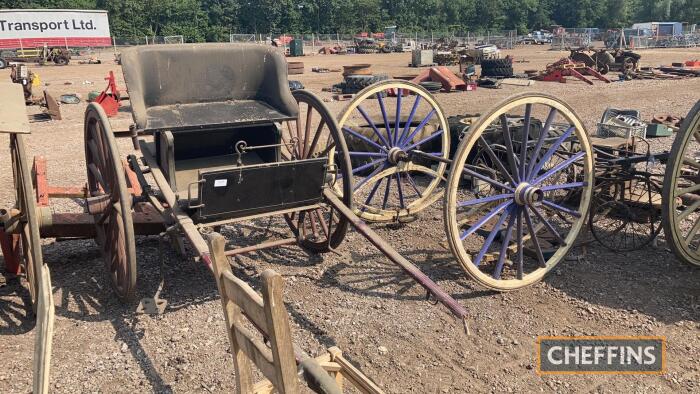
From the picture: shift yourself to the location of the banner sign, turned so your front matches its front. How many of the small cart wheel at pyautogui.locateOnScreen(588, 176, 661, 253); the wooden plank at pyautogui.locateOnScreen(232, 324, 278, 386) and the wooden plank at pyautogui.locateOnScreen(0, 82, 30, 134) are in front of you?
3

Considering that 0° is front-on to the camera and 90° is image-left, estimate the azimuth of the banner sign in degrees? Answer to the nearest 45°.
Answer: approximately 0°

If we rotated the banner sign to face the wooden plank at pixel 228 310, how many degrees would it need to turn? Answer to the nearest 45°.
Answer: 0° — it already faces it

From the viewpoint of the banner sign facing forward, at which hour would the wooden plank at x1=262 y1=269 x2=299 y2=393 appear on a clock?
The wooden plank is roughly at 12 o'clock from the banner sign.

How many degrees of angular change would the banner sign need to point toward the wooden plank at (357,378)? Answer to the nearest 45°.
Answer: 0° — it already faces it
